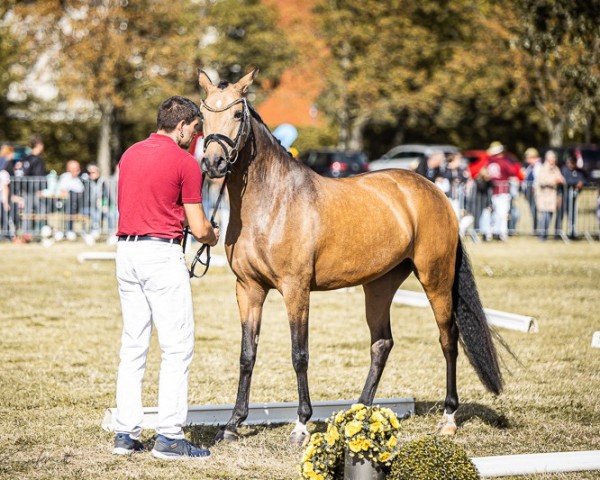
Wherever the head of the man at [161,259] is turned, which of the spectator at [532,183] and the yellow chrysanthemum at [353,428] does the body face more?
the spectator

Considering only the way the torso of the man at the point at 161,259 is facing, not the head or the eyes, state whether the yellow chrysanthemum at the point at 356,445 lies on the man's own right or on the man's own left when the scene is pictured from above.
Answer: on the man's own right

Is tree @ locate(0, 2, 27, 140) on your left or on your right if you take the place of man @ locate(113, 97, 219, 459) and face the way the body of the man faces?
on your left

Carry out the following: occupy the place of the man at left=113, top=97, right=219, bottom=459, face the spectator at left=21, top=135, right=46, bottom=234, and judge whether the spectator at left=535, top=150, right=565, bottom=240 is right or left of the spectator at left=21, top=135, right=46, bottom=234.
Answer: right

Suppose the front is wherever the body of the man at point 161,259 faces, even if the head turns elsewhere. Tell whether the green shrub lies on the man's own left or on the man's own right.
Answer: on the man's own right

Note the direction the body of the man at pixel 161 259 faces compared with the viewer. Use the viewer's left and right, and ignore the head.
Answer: facing away from the viewer and to the right of the viewer

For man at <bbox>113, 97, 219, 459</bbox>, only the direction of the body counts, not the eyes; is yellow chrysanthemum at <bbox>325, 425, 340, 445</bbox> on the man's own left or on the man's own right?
on the man's own right

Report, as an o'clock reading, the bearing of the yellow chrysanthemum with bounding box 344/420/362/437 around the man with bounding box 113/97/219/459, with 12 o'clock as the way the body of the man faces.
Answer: The yellow chrysanthemum is roughly at 3 o'clock from the man.

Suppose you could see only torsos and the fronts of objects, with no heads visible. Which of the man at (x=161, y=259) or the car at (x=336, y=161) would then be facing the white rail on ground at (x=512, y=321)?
the man

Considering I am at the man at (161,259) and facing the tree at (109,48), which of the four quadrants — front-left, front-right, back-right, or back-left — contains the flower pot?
back-right
